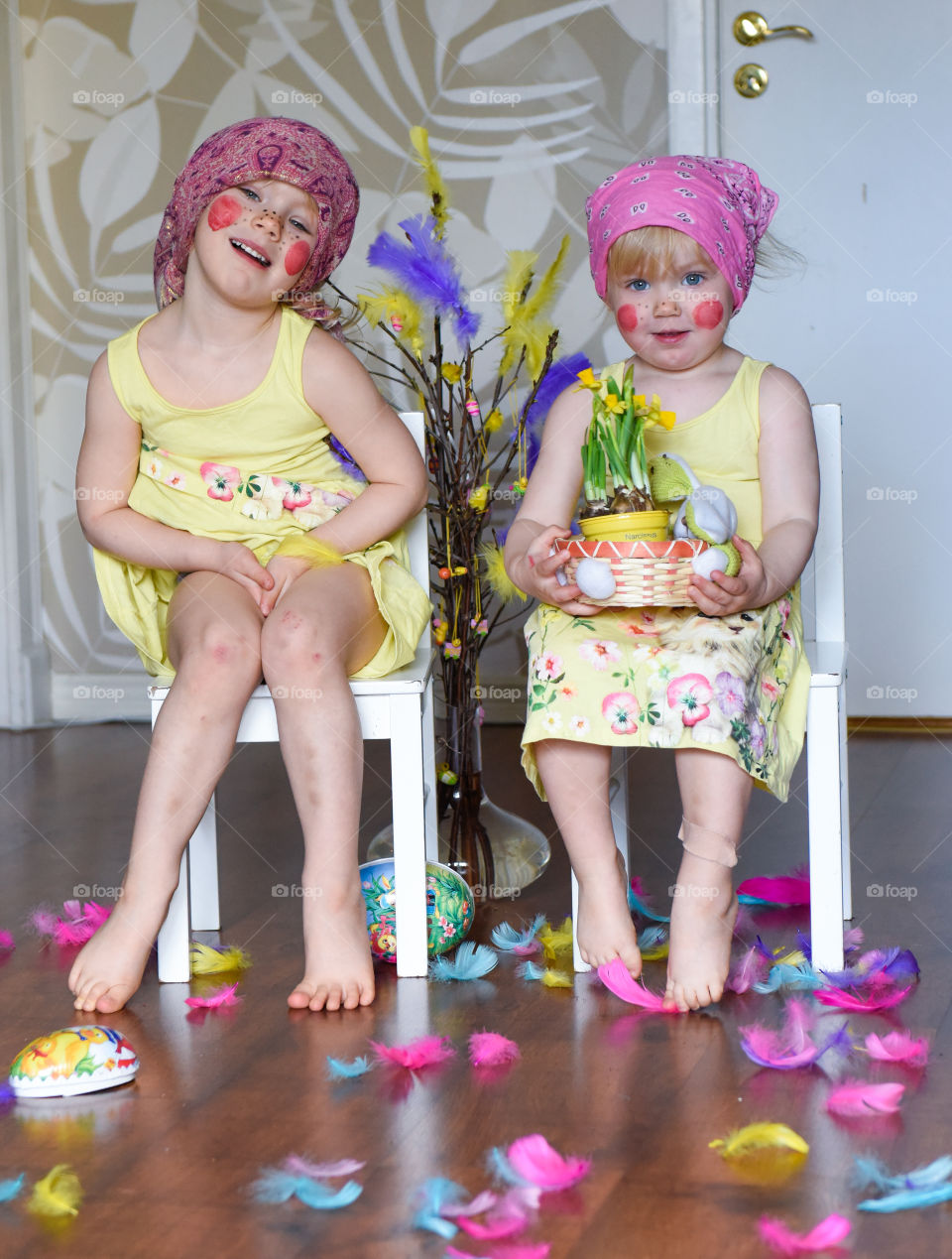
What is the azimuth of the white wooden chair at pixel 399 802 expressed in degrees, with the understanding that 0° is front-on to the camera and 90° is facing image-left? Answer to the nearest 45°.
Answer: approximately 0°

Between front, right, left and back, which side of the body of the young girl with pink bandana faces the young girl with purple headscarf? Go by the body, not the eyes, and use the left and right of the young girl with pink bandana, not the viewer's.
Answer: right

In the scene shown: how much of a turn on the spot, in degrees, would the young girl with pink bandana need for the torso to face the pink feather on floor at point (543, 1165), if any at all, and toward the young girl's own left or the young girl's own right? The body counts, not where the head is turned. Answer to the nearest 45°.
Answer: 0° — they already face it

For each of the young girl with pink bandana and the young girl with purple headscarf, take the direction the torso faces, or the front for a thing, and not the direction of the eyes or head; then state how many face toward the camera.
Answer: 2

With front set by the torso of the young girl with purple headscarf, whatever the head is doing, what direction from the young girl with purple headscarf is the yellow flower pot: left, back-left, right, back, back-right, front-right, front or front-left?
front-left

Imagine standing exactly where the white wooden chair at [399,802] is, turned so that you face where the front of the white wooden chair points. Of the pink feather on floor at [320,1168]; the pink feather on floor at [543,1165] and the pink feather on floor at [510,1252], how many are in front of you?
3
